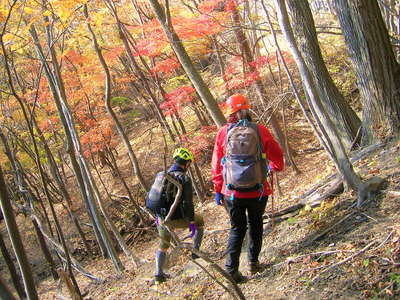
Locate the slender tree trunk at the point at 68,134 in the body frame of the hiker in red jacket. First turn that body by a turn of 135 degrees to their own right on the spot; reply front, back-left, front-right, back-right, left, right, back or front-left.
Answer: back

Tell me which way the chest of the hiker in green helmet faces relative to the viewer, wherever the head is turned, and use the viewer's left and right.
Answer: facing away from the viewer and to the right of the viewer

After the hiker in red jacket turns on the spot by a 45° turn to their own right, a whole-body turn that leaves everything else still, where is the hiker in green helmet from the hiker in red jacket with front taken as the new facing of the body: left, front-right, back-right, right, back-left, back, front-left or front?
left

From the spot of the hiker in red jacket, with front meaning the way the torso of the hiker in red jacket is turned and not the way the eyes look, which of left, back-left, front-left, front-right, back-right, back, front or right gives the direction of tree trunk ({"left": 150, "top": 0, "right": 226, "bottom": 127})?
front

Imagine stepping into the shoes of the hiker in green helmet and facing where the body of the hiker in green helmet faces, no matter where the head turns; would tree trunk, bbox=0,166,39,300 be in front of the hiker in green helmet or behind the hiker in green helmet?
behind

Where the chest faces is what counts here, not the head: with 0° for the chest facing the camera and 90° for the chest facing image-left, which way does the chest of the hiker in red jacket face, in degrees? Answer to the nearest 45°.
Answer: approximately 180°

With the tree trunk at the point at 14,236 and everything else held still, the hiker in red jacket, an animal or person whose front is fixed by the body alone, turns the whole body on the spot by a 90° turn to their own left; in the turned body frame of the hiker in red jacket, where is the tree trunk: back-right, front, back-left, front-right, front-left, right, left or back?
front-left
